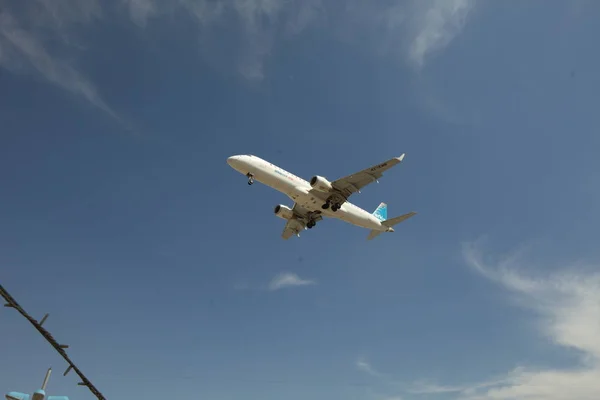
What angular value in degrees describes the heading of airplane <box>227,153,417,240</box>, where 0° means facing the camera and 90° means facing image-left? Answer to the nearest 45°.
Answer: approximately 45°
